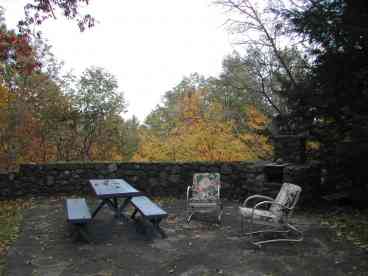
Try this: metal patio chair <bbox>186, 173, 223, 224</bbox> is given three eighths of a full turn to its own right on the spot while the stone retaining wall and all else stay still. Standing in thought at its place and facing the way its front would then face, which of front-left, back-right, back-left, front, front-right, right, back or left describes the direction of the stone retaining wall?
front

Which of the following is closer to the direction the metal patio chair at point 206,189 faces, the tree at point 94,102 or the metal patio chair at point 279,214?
the metal patio chair

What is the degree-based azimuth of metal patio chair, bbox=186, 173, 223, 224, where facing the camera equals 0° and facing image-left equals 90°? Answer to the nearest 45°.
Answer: approximately 0°

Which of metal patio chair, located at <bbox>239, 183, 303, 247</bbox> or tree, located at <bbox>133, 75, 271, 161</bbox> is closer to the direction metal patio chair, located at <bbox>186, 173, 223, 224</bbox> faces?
the metal patio chair

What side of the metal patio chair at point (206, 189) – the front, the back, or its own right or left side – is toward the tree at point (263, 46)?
back

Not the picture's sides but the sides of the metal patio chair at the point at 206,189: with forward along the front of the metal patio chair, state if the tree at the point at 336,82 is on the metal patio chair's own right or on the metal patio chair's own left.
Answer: on the metal patio chair's own left

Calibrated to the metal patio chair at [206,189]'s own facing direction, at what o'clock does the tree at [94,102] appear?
The tree is roughly at 5 o'clock from the metal patio chair.

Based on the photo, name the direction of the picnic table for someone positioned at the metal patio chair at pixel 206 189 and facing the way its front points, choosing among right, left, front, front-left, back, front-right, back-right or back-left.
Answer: front-right

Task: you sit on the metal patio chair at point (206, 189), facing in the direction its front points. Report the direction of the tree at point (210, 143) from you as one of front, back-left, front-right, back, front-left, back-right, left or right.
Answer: back

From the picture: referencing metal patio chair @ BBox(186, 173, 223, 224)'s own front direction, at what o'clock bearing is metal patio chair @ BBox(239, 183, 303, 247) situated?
metal patio chair @ BBox(239, 183, 303, 247) is roughly at 11 o'clock from metal patio chair @ BBox(186, 173, 223, 224).
